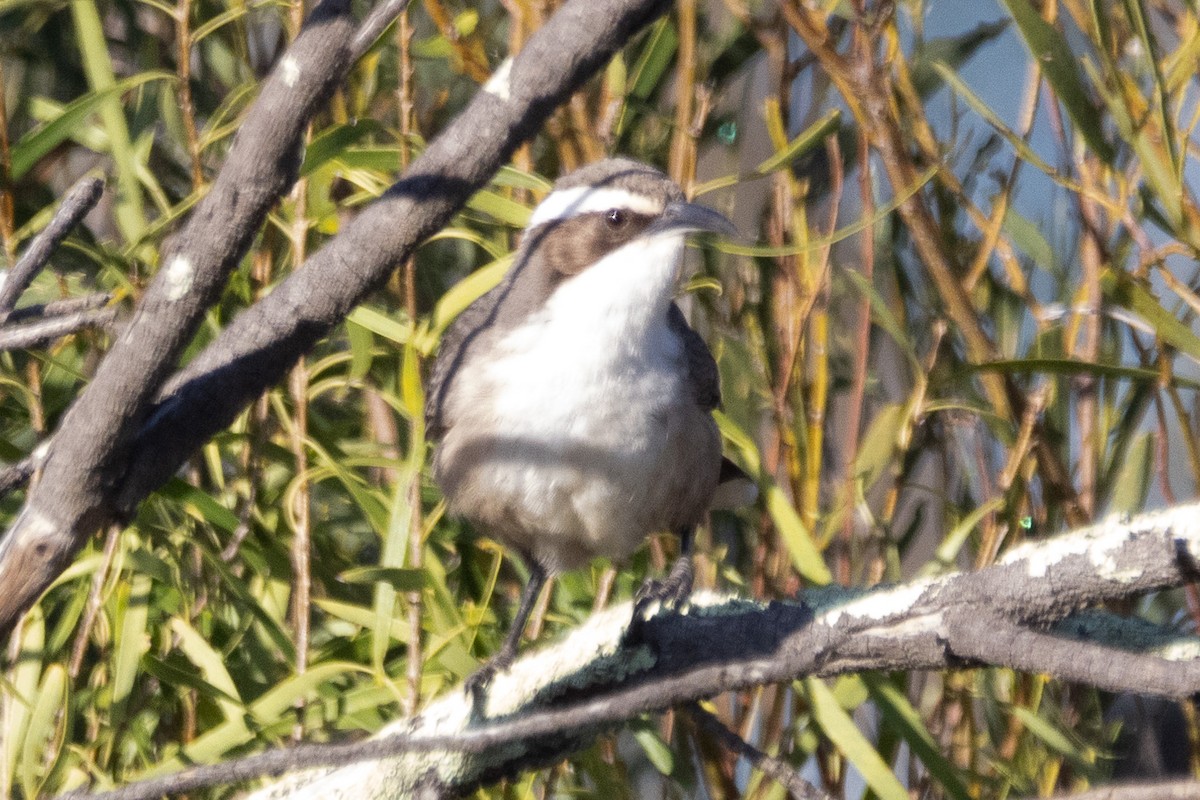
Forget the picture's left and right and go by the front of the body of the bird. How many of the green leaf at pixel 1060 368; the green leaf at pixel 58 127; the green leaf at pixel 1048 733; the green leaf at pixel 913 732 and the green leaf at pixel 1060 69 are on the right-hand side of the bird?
1

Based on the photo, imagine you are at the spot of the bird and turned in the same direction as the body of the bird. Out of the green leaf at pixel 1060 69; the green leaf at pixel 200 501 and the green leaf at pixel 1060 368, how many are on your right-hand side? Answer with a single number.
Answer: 1

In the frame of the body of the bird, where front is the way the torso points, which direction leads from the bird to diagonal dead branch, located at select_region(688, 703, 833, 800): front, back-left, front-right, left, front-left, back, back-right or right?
left

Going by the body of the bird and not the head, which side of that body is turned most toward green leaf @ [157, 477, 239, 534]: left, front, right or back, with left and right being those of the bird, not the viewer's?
right

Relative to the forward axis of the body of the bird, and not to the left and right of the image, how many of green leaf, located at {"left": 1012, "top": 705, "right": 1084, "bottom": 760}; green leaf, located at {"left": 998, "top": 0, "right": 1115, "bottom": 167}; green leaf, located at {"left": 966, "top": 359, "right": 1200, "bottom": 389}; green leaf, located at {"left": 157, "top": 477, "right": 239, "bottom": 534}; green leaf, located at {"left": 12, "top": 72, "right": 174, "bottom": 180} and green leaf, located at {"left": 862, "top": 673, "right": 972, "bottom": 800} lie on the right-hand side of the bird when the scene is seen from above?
2

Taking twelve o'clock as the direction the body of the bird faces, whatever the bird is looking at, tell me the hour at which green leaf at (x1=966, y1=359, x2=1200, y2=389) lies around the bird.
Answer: The green leaf is roughly at 8 o'clock from the bird.

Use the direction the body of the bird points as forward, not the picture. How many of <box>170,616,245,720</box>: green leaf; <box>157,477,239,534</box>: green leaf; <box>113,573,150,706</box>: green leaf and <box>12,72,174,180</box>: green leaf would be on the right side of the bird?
4

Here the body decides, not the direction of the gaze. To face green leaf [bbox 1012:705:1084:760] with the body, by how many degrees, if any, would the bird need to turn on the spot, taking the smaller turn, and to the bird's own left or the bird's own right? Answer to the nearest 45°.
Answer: approximately 135° to the bird's own left

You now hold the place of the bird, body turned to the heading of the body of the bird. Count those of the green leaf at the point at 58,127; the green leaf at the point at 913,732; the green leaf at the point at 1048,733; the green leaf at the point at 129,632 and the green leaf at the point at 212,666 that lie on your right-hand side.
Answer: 3

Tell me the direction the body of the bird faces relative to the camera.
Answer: toward the camera
